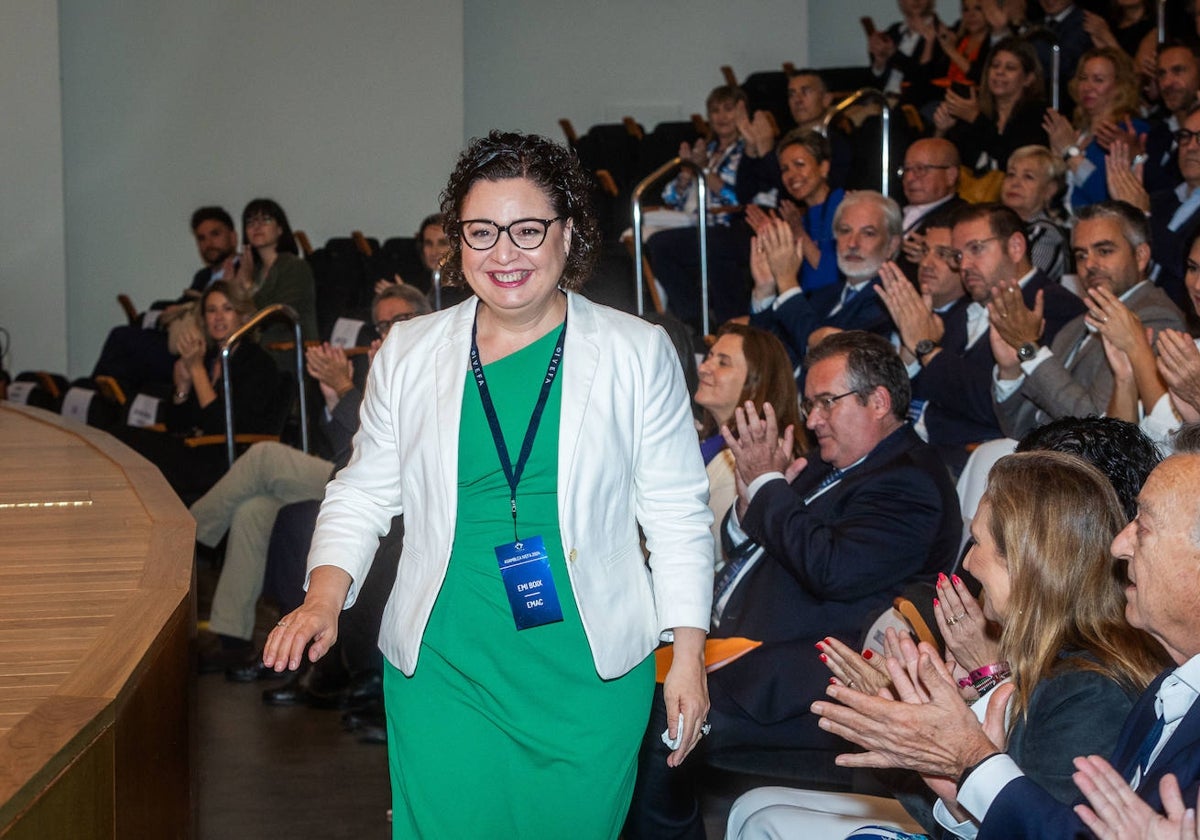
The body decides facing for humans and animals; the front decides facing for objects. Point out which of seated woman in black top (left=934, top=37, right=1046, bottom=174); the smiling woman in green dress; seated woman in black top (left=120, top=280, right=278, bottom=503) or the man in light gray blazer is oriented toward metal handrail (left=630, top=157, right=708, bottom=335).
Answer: seated woman in black top (left=934, top=37, right=1046, bottom=174)

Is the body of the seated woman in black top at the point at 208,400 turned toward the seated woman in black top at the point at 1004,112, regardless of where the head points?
no

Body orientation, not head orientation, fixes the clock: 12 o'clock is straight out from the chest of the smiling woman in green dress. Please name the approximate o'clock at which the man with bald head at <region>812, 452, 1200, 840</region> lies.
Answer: The man with bald head is roughly at 10 o'clock from the smiling woman in green dress.

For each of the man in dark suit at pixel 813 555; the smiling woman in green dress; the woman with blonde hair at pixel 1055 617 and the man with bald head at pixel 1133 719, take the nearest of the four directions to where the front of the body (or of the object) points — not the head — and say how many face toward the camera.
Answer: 1

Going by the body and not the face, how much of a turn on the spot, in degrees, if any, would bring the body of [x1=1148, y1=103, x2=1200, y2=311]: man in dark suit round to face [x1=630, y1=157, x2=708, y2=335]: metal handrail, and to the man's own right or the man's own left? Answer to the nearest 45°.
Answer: approximately 45° to the man's own right

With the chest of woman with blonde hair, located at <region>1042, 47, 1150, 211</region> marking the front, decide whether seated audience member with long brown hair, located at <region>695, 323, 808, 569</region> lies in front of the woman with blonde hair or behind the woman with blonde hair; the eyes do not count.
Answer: in front

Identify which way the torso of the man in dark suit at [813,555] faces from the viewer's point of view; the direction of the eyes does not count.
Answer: to the viewer's left

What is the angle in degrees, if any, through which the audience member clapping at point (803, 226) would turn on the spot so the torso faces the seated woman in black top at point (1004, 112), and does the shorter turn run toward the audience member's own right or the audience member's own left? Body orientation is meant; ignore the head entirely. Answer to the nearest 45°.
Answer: approximately 180°

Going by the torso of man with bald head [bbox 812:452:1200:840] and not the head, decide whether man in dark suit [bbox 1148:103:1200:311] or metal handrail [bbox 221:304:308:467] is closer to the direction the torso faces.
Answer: the metal handrail

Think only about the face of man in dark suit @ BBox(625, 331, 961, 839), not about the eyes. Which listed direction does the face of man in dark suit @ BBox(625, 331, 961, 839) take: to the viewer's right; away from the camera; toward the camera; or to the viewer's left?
to the viewer's left

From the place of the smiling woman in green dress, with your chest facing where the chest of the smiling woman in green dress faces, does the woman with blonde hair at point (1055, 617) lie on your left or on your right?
on your left

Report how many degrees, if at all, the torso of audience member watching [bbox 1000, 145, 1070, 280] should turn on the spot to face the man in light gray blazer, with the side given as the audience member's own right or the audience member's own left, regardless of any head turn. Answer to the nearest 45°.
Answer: approximately 45° to the audience member's own left

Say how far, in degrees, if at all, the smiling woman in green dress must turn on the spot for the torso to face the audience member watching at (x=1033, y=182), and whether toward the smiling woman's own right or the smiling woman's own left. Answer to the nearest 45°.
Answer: approximately 135° to the smiling woman's own left

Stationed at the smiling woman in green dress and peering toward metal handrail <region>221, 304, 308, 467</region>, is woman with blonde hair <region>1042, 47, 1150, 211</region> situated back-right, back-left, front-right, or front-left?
front-right

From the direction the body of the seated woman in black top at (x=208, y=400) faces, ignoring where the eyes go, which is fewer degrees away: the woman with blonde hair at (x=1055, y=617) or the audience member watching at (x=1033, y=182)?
the woman with blonde hair

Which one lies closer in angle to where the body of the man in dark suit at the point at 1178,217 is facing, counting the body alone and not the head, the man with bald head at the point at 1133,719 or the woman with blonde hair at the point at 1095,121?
the man with bald head

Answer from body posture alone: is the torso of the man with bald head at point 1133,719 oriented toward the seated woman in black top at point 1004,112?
no

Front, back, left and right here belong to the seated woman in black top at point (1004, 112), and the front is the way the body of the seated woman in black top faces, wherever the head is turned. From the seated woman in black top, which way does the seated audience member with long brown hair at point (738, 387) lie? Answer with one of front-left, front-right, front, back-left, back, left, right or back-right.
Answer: front-left

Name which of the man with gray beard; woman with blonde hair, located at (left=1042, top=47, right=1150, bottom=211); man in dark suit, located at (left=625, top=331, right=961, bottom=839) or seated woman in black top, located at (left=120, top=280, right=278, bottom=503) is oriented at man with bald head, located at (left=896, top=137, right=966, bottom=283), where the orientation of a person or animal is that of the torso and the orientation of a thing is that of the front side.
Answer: the woman with blonde hair

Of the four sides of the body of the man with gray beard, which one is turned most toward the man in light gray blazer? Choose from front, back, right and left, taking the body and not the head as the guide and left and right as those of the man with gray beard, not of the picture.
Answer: left

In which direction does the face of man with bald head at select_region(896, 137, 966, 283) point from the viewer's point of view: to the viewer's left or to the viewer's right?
to the viewer's left
